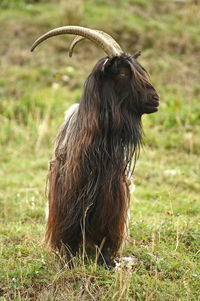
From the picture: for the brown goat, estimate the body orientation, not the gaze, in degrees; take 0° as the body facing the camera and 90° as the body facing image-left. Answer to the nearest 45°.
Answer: approximately 315°
